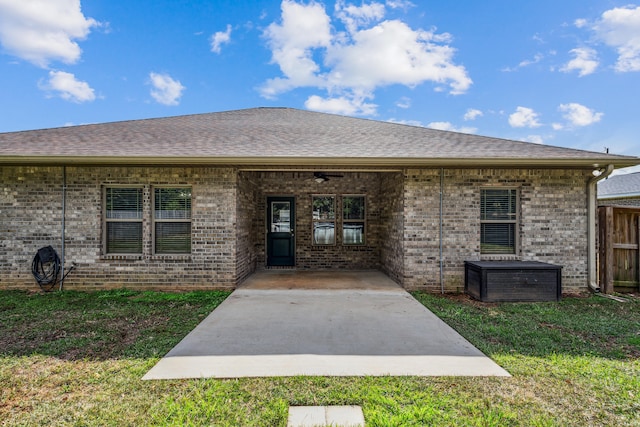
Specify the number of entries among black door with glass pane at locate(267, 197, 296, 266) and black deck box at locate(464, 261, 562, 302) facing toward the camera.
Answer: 2

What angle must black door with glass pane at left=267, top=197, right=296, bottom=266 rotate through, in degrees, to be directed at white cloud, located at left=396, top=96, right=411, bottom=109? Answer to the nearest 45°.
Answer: approximately 135° to its left

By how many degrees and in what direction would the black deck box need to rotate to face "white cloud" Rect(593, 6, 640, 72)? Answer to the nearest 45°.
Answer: approximately 135° to its left

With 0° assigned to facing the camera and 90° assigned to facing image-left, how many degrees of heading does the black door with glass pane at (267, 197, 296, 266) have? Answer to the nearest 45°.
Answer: approximately 0°

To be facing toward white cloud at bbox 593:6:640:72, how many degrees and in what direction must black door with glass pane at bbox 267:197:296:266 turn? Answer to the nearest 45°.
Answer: approximately 90° to its left

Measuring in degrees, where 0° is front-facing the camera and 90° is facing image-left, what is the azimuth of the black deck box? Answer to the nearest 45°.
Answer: approximately 0°
